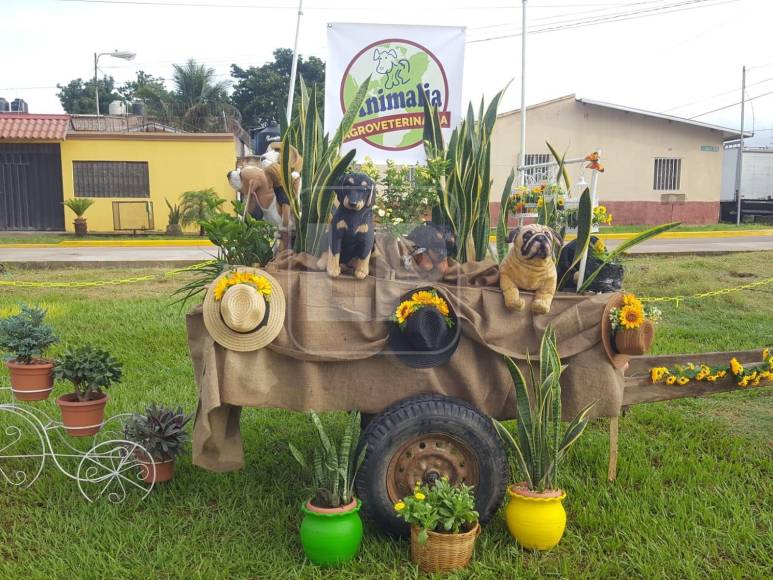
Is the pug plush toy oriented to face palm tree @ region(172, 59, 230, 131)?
no

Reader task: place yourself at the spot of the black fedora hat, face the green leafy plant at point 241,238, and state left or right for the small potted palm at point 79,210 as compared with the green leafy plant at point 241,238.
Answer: right

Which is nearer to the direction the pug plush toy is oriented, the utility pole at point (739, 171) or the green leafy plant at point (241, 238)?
the green leafy plant

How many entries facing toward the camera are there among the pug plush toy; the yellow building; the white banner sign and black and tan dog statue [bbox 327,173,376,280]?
4

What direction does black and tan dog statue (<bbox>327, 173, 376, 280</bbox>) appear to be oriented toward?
toward the camera

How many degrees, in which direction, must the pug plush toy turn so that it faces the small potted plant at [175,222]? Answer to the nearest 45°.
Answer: approximately 135° to its right

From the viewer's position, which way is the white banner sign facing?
facing the viewer

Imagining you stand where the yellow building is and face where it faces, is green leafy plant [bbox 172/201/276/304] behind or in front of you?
in front

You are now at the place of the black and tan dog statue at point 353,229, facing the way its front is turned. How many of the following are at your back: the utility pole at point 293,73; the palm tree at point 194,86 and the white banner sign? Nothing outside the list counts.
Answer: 3

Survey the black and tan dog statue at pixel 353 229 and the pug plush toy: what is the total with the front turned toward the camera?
2

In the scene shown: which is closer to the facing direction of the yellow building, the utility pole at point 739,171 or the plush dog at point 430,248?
the plush dog

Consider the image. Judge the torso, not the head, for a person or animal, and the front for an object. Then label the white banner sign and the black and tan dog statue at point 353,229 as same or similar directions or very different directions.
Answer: same or similar directions

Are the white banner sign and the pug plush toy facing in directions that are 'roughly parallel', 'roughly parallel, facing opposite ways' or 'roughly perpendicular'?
roughly parallel

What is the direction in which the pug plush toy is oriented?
toward the camera

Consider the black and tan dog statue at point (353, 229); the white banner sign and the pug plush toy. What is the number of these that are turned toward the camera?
3

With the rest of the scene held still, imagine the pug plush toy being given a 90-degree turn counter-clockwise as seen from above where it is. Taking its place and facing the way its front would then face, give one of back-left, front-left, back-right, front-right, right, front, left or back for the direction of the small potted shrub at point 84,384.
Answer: back
